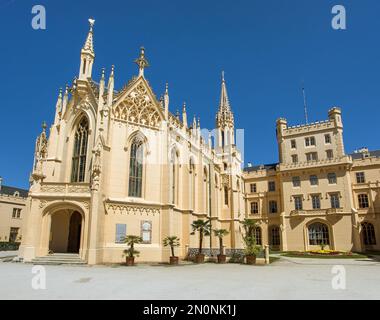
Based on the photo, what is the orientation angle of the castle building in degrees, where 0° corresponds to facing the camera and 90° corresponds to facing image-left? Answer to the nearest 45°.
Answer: approximately 0°
